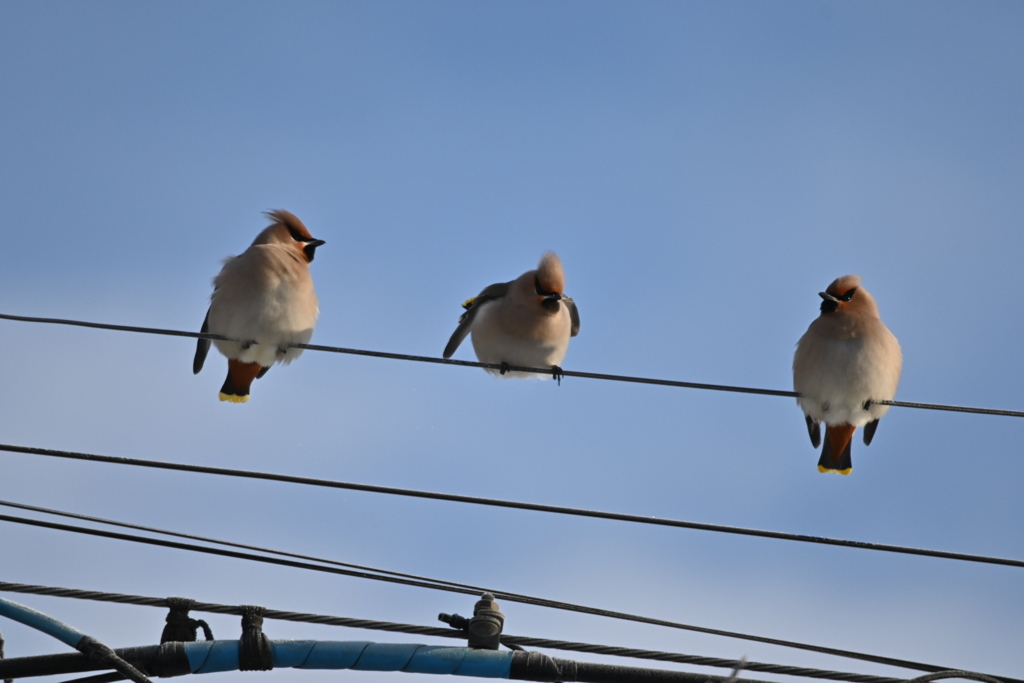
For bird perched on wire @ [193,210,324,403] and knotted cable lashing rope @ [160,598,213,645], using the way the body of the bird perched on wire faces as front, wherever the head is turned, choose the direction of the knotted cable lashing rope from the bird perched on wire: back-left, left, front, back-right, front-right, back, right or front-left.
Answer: front-right

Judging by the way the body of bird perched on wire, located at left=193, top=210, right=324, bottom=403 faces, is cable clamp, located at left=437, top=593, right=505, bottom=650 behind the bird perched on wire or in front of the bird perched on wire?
in front

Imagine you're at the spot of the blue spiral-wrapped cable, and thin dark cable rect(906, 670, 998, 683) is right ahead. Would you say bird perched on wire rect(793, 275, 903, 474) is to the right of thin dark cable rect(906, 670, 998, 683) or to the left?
left

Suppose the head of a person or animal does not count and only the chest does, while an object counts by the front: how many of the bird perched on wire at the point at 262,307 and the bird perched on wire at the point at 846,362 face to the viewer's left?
0

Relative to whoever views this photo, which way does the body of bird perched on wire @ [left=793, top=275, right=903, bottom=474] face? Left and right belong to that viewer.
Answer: facing the viewer

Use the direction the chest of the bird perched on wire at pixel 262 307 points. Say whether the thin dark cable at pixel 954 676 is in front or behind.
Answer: in front

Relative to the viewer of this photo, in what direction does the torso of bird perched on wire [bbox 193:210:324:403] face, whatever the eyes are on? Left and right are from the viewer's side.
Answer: facing the viewer and to the right of the viewer

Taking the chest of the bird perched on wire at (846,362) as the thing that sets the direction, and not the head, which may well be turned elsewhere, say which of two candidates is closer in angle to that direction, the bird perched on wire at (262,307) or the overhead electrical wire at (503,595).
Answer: the overhead electrical wire

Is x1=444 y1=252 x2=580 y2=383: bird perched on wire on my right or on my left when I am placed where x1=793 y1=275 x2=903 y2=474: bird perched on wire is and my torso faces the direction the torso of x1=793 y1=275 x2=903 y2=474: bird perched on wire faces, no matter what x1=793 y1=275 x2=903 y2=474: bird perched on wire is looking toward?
on my right

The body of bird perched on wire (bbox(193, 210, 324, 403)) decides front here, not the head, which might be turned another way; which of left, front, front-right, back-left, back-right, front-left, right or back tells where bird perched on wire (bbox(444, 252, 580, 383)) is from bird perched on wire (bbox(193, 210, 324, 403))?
front-left
